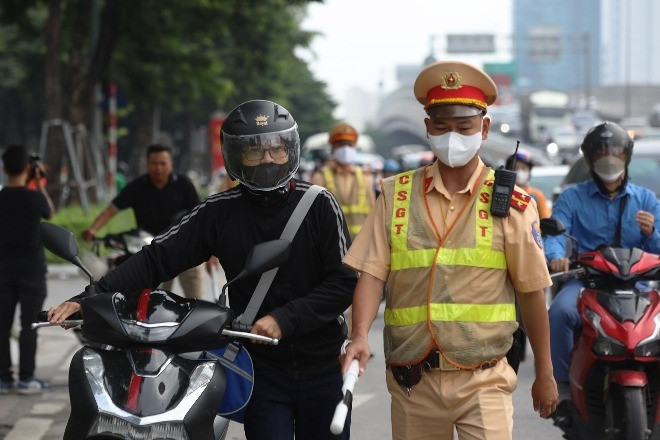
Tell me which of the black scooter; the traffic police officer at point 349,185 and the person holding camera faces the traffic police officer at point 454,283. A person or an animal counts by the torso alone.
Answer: the traffic police officer at point 349,185

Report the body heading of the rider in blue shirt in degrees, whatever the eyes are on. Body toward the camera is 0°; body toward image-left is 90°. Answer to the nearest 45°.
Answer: approximately 0°

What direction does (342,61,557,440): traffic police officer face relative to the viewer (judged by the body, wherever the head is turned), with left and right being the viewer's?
facing the viewer

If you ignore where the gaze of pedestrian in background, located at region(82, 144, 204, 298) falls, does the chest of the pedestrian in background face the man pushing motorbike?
yes

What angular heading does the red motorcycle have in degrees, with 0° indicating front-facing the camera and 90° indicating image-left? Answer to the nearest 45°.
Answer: approximately 0°

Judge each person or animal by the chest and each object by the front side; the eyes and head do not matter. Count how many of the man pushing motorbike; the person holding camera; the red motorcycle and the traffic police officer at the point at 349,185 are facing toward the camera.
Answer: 3

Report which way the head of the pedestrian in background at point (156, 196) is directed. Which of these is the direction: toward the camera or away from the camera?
toward the camera

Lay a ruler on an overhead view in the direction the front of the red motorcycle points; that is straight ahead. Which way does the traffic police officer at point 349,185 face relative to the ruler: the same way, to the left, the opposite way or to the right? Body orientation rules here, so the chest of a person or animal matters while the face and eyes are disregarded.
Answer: the same way

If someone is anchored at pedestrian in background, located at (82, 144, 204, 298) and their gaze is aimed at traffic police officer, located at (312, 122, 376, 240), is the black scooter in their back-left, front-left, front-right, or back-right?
back-right

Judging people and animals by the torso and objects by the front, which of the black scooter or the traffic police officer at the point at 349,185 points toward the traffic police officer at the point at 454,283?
the traffic police officer at the point at 349,185

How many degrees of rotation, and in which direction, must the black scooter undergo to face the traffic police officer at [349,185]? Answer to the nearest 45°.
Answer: approximately 180°

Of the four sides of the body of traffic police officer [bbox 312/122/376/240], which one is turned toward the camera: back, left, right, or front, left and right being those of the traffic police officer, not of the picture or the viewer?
front

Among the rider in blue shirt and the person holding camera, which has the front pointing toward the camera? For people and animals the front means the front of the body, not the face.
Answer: the rider in blue shirt

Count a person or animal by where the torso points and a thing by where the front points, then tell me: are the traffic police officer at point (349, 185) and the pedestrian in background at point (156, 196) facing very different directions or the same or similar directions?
same or similar directions

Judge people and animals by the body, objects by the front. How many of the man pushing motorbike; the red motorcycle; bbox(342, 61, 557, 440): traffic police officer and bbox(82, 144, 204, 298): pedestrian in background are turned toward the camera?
4

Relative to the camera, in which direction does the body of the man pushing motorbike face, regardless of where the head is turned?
toward the camera

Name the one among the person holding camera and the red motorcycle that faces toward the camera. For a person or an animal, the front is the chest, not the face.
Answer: the red motorcycle

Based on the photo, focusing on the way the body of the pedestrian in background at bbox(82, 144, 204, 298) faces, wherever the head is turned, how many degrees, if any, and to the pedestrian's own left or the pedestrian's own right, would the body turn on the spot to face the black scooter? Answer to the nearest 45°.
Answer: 0° — they already face it
